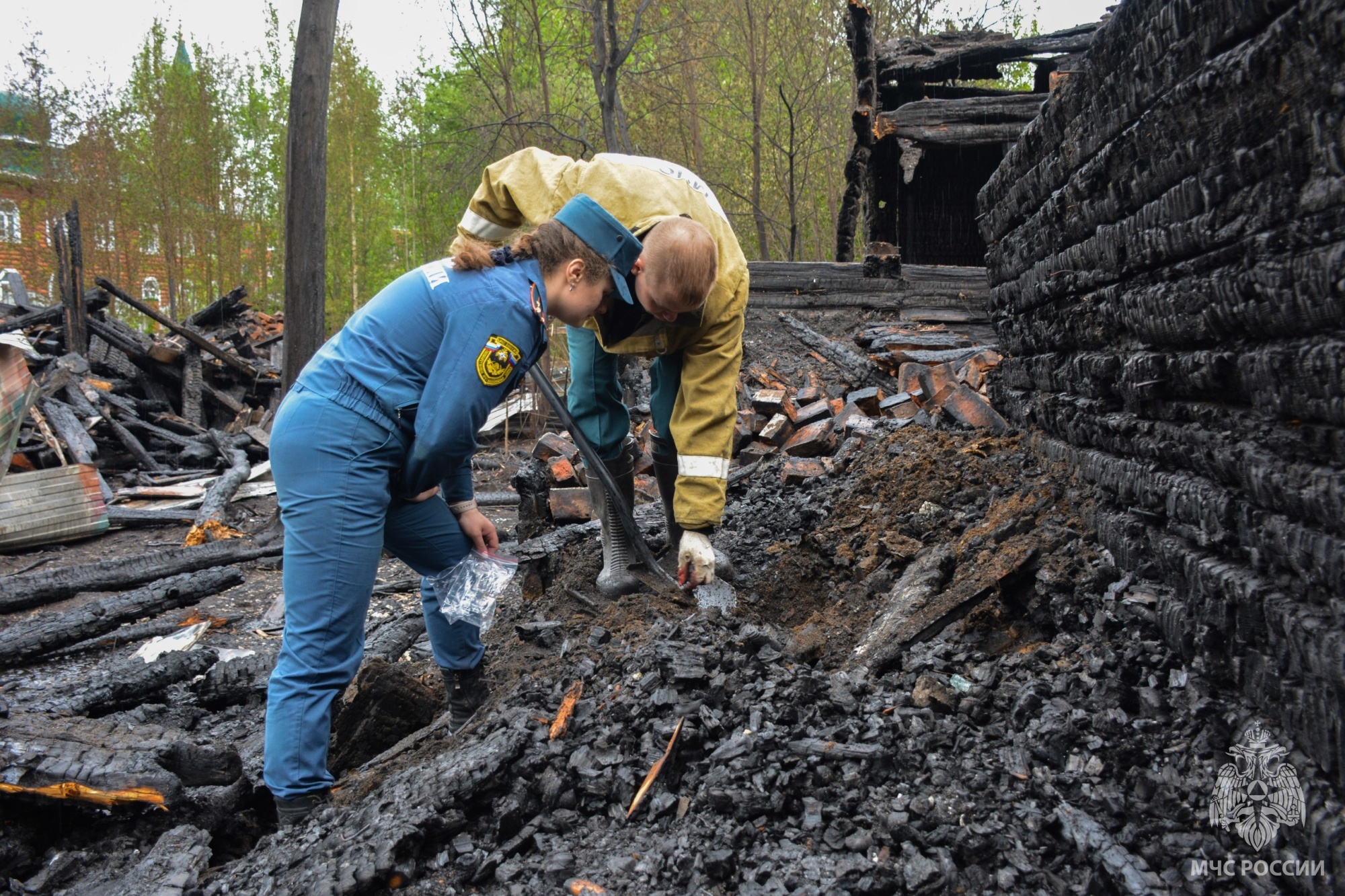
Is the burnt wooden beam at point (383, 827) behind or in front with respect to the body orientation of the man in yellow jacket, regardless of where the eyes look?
in front

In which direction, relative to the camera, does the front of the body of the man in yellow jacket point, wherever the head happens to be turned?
toward the camera

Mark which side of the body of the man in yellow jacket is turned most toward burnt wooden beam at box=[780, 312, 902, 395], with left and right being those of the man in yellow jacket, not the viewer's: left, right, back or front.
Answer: back

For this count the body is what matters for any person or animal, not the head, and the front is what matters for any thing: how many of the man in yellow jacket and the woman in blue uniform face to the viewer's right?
1

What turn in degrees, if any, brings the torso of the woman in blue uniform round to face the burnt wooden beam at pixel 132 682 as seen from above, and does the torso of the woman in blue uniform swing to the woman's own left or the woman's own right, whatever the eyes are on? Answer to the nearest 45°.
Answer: approximately 135° to the woman's own left

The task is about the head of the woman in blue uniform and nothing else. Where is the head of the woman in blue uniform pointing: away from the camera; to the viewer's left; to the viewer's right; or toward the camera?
to the viewer's right

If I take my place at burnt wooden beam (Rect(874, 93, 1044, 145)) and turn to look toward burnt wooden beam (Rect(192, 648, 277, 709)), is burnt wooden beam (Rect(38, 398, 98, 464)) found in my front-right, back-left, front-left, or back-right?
front-right

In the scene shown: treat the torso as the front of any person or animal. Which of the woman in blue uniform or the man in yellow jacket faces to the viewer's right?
the woman in blue uniform

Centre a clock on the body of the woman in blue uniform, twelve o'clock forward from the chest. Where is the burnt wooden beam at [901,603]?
The burnt wooden beam is roughly at 12 o'clock from the woman in blue uniform.

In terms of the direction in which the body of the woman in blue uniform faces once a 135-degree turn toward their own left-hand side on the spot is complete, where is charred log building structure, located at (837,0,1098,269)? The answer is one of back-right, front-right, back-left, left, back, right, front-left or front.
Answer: right

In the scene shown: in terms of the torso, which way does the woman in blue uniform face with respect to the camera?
to the viewer's right

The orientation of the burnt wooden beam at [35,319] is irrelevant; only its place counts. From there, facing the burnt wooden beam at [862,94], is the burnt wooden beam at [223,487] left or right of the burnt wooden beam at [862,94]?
right

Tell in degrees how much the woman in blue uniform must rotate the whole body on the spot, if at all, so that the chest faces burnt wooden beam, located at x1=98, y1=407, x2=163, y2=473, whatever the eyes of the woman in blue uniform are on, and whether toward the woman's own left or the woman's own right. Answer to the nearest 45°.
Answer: approximately 90° to the woman's own left

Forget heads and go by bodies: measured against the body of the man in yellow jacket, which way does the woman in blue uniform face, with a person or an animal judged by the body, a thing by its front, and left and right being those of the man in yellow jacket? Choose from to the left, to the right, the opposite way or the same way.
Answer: to the left
